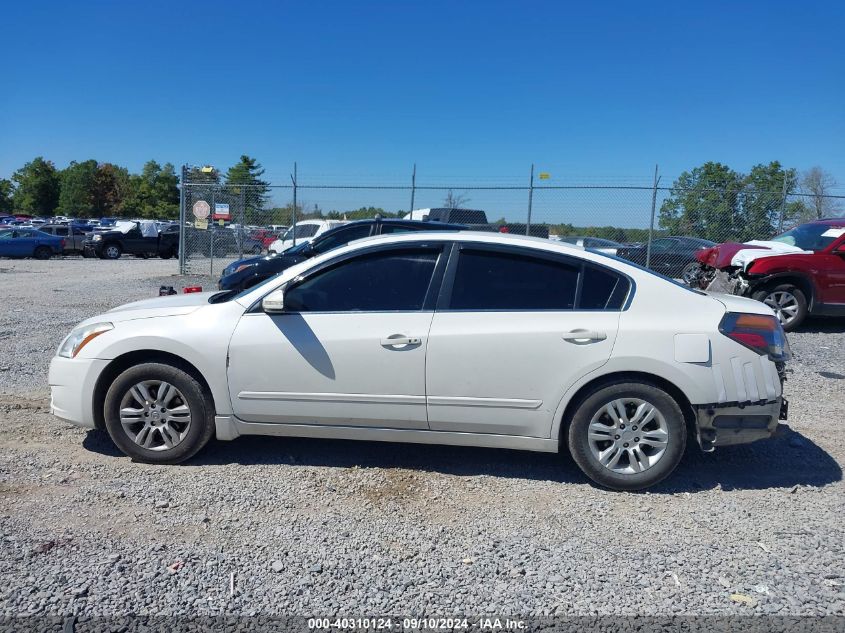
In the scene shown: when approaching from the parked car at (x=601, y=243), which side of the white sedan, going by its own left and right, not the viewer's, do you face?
right

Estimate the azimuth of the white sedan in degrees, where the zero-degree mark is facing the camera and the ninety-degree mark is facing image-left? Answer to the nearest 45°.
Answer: approximately 90°

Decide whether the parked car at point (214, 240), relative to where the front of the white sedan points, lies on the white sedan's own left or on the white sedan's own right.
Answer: on the white sedan's own right

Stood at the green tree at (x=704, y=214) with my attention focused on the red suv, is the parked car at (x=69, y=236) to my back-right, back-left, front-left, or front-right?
front-right
